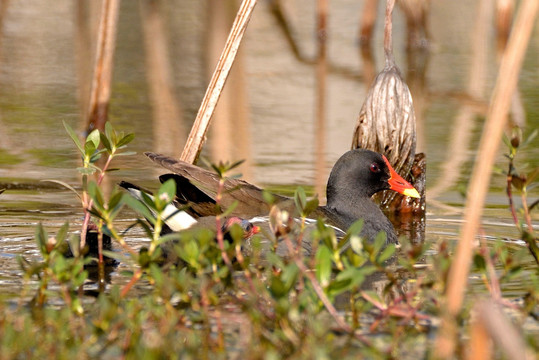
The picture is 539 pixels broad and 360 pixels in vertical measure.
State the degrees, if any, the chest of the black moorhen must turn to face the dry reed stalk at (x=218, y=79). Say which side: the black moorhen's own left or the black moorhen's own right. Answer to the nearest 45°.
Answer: approximately 180°

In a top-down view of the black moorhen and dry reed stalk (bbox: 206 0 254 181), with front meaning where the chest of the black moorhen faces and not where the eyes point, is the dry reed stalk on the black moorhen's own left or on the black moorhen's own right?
on the black moorhen's own left

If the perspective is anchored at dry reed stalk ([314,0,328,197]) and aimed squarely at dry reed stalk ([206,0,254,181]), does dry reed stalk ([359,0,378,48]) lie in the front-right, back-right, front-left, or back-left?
back-right

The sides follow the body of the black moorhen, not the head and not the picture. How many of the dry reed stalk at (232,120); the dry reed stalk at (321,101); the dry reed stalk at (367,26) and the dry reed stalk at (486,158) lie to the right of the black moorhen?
1

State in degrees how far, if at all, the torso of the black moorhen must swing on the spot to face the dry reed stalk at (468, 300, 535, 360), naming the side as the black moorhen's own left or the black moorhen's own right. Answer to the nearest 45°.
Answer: approximately 90° to the black moorhen's own right

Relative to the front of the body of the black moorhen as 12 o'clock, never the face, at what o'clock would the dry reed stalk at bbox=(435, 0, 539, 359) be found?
The dry reed stalk is roughly at 3 o'clock from the black moorhen.

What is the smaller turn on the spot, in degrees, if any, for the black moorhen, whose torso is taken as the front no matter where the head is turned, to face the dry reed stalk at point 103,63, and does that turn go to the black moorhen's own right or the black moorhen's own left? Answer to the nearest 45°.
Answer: approximately 135° to the black moorhen's own left

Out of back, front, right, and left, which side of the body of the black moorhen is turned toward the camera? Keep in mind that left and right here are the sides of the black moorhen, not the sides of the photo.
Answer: right

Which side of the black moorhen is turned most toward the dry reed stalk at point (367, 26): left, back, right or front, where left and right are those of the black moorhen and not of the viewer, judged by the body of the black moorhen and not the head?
left
